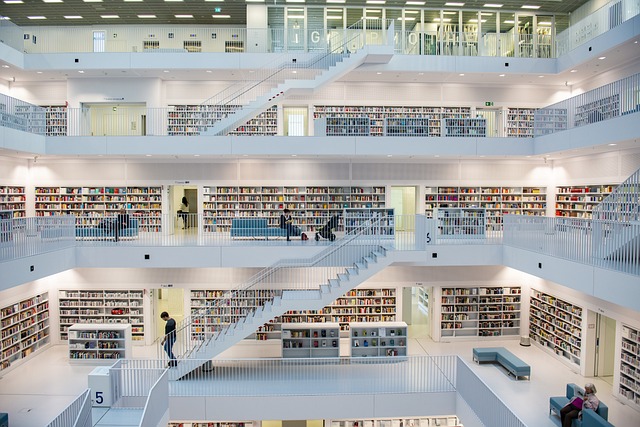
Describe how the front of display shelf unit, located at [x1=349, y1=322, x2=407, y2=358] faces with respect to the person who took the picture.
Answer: facing the viewer

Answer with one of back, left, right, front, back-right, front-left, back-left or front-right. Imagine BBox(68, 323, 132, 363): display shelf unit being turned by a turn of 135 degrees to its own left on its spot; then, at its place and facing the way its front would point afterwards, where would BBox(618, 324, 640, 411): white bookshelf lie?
right

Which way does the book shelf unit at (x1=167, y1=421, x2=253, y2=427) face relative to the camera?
toward the camera

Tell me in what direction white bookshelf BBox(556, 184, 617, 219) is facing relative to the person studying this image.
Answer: facing the viewer and to the left of the viewer

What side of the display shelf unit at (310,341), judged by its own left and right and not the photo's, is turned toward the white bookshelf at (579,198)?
left

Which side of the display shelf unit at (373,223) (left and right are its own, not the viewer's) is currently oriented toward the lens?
front

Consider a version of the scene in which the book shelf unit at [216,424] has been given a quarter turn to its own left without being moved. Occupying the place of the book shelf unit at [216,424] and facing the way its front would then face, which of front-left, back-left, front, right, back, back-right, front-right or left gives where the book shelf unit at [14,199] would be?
back-left

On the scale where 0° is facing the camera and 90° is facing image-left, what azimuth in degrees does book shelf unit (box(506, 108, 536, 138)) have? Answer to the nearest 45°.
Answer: approximately 0°

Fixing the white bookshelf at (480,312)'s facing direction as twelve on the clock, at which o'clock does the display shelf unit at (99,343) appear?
The display shelf unit is roughly at 2 o'clock from the white bookshelf.

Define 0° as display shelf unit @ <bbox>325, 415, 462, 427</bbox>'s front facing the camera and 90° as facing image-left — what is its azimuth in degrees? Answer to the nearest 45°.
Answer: approximately 0°
